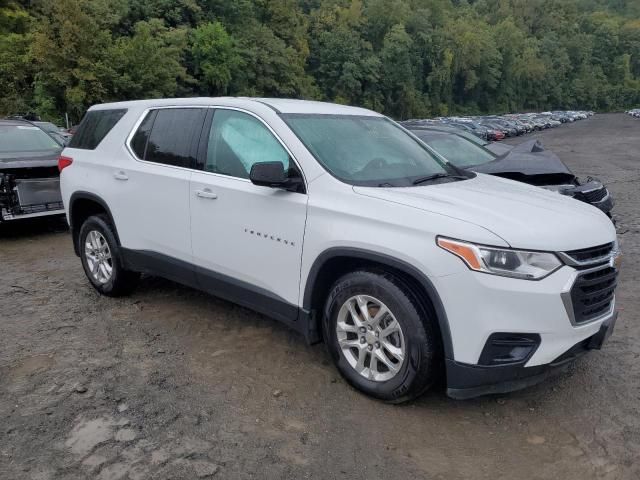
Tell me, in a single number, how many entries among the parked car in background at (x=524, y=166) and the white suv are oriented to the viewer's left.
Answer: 0

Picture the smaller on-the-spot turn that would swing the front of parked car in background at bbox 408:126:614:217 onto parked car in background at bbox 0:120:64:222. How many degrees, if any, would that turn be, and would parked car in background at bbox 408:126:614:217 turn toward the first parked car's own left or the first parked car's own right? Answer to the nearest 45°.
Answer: approximately 135° to the first parked car's own right

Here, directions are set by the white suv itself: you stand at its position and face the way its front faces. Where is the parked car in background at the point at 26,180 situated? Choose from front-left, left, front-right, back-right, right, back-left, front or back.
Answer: back

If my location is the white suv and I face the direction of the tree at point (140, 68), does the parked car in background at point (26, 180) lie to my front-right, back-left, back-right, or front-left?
front-left

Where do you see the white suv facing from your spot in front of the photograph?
facing the viewer and to the right of the viewer

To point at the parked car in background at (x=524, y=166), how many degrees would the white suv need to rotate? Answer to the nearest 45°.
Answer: approximately 90° to its left

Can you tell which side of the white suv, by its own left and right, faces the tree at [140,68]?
back

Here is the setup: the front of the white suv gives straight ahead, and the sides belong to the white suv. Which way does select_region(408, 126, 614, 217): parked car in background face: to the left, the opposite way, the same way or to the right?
the same way

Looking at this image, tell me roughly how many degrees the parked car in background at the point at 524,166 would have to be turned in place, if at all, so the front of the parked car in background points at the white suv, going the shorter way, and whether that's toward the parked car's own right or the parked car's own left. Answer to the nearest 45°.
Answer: approximately 45° to the parked car's own right

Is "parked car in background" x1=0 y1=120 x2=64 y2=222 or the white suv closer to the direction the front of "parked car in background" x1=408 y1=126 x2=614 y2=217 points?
the white suv

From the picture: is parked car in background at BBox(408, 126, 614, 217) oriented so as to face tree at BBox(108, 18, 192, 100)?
no
